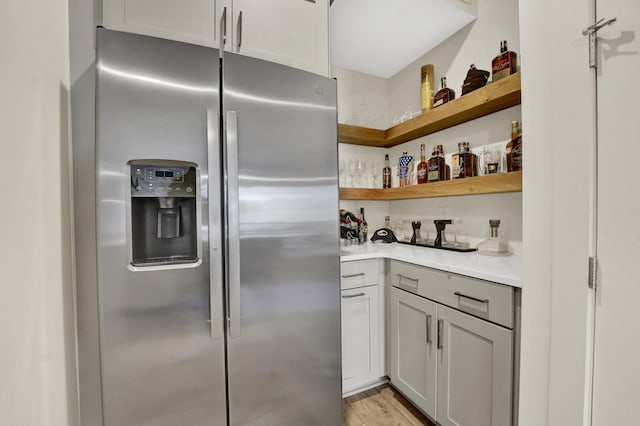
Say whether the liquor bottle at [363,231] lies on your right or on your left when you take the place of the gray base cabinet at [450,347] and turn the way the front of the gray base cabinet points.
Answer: on your right

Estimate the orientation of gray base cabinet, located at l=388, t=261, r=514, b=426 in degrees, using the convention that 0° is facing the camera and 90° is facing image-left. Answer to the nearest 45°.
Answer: approximately 45°
